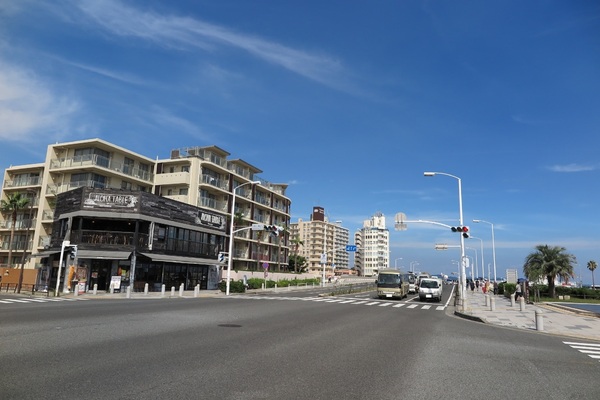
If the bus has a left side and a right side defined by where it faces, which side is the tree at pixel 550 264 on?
on its left

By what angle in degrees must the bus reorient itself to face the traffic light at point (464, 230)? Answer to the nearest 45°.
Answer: approximately 45° to its left

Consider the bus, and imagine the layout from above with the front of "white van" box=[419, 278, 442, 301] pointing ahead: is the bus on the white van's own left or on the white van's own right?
on the white van's own right

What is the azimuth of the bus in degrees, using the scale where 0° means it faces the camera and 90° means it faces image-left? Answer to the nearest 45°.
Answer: approximately 0°

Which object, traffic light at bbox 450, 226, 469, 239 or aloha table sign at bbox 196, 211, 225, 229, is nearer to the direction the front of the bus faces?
the traffic light

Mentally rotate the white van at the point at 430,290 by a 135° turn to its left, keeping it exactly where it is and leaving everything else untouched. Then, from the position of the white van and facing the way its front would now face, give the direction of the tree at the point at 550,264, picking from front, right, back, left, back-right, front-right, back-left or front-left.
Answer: front

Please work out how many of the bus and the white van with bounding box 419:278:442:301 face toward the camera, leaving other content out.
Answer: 2

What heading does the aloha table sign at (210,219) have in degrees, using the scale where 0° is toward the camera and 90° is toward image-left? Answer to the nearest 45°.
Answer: approximately 315°

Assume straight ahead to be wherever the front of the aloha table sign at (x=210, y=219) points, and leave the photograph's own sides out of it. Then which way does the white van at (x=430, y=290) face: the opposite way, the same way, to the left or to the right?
to the right

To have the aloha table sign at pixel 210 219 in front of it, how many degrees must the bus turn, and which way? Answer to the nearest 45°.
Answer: approximately 90° to its right

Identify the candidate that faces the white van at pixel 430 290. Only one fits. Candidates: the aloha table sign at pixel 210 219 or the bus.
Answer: the aloha table sign

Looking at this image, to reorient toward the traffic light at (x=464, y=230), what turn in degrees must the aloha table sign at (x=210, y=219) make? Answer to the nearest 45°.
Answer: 0° — it already faces it
